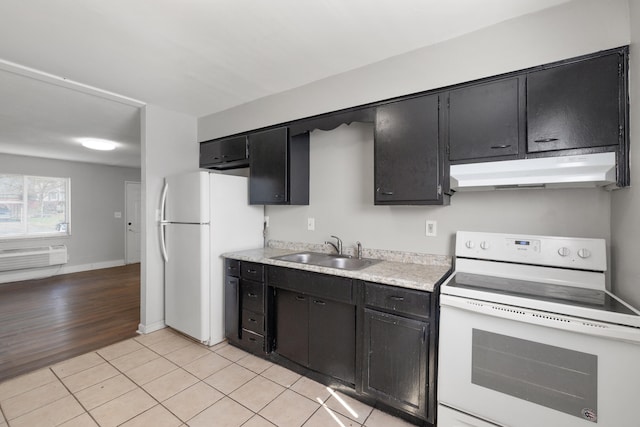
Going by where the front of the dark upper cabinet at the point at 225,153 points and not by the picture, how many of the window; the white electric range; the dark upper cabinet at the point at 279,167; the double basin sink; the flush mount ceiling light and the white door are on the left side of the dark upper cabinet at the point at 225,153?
3

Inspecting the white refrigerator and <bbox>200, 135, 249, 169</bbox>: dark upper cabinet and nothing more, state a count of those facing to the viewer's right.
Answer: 0

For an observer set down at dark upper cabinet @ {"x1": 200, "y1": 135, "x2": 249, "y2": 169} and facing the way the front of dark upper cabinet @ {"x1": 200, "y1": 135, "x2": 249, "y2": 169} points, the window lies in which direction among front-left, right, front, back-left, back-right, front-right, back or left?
right

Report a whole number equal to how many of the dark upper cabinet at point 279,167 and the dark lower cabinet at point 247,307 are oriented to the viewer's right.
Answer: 0

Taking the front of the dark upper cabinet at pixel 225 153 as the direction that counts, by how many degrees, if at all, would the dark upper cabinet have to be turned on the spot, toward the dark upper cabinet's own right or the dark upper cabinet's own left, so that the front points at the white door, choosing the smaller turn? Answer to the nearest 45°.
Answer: approximately 90° to the dark upper cabinet's own right

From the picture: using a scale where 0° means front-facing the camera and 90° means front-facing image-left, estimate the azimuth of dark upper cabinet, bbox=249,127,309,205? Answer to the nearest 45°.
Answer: approximately 45°

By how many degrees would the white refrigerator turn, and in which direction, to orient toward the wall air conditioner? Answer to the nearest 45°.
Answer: approximately 90° to its right

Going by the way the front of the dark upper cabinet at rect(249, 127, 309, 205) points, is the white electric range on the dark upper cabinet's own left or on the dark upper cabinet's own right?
on the dark upper cabinet's own left

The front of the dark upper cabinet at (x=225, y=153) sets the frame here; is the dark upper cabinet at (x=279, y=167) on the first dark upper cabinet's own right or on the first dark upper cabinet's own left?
on the first dark upper cabinet's own left

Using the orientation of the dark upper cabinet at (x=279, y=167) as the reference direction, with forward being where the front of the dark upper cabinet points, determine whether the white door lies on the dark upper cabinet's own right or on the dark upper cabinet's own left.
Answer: on the dark upper cabinet's own right

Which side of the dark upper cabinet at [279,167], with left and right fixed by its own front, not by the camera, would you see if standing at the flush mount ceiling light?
right

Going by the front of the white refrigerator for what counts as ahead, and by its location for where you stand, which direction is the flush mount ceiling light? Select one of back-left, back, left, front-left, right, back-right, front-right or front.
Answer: right

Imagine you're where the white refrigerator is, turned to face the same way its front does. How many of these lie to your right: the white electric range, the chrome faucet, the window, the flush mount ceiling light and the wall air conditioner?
3

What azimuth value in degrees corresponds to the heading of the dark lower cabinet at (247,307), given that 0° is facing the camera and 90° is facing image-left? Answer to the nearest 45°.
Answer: approximately 45°

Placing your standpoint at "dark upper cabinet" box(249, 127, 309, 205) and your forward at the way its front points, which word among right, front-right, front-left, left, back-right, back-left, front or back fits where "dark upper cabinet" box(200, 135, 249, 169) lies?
right
